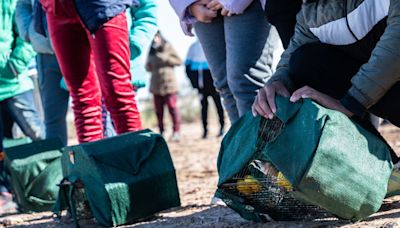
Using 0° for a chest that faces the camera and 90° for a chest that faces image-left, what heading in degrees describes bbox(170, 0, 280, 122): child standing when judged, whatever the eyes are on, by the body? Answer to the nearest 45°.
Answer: approximately 45°

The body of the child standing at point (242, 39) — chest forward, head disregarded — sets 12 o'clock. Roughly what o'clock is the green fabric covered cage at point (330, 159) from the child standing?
The green fabric covered cage is roughly at 10 o'clock from the child standing.

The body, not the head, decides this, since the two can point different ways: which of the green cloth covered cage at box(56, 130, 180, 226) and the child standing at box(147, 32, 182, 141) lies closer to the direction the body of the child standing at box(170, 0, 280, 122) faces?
the green cloth covered cage

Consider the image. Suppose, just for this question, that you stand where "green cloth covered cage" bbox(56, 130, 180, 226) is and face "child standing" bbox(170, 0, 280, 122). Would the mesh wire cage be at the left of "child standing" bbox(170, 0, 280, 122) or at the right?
right

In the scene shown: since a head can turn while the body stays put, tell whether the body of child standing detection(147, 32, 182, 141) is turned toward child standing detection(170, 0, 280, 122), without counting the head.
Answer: yes

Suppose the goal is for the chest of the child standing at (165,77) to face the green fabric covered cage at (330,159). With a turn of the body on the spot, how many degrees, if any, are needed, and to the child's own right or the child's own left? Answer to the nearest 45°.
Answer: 0° — they already face it

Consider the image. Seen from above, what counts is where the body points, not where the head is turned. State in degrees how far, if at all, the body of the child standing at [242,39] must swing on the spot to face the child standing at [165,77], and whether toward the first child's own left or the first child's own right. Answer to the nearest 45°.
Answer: approximately 135° to the first child's own right

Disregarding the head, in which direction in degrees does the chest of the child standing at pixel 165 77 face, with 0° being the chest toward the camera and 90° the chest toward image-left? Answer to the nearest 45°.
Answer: approximately 0°

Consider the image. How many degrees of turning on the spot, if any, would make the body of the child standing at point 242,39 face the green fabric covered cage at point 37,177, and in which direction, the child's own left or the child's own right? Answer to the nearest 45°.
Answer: approximately 90° to the child's own right

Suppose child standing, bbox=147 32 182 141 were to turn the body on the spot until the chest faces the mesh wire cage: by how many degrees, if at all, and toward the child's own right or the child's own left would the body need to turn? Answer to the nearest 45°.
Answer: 0° — they already face it
